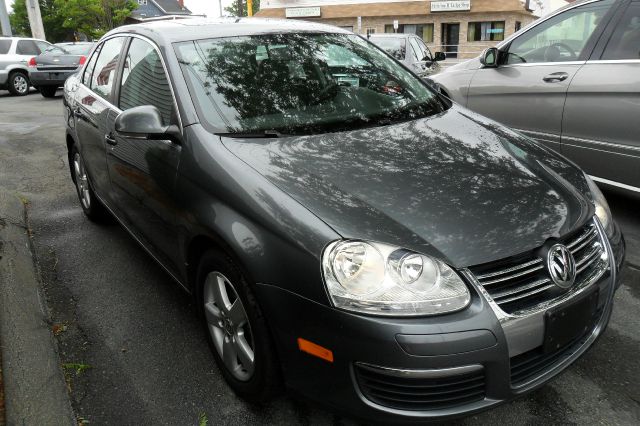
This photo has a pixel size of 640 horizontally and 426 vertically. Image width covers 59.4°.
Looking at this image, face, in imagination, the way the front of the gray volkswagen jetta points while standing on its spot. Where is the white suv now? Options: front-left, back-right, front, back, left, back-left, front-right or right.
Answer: back

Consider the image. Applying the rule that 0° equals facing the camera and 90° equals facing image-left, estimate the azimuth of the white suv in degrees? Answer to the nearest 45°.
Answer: approximately 135°

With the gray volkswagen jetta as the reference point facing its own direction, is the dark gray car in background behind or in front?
behind

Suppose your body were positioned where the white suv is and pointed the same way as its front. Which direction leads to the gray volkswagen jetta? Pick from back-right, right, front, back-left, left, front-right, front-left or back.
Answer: back-left

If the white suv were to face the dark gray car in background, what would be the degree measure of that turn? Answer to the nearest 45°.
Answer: approximately 180°

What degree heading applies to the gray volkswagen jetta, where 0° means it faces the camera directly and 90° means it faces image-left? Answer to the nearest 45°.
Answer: approximately 315°

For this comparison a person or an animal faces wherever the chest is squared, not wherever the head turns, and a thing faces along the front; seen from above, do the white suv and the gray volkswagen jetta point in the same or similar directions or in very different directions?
very different directions
